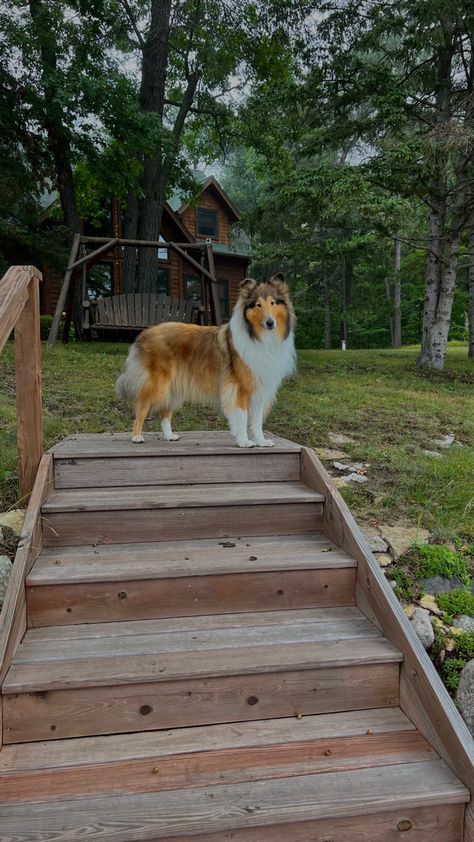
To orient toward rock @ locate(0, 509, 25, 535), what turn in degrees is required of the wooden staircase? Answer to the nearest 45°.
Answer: approximately 135° to its right

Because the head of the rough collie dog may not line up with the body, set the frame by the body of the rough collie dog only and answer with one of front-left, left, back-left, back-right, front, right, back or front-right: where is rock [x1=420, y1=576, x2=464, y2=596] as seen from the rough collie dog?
front-right

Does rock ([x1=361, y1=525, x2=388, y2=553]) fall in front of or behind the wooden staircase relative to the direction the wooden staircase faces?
behind

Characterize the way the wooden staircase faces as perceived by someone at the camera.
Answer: facing the viewer

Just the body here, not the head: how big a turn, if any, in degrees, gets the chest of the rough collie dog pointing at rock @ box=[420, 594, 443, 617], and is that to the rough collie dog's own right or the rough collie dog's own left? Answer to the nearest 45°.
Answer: approximately 45° to the rough collie dog's own right

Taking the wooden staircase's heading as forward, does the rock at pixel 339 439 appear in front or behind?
behind

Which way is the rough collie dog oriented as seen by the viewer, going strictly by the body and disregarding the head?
to the viewer's right

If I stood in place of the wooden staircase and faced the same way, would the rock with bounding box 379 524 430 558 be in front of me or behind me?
behind

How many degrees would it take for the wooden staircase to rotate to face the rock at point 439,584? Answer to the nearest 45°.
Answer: approximately 135° to its left

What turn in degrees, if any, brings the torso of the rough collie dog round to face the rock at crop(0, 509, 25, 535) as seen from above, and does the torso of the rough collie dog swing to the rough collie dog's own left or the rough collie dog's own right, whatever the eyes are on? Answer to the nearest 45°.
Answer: approximately 135° to the rough collie dog's own right

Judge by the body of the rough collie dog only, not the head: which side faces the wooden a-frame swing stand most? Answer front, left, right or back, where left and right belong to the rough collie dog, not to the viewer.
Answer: left
